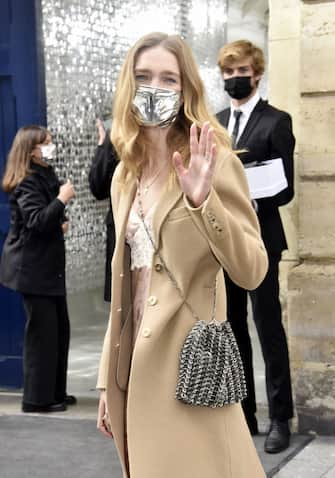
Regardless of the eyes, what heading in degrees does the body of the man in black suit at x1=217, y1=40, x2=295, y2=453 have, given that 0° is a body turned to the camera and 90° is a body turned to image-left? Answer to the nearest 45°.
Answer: approximately 45°

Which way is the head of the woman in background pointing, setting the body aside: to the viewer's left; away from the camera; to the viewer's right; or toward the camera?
to the viewer's right

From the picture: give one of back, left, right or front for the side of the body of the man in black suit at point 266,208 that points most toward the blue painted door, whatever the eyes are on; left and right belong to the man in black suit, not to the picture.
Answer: right

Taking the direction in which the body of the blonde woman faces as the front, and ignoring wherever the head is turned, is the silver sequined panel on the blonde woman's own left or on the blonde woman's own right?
on the blonde woman's own right

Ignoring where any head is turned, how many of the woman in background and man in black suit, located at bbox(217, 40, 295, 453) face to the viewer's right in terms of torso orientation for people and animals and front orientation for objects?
1

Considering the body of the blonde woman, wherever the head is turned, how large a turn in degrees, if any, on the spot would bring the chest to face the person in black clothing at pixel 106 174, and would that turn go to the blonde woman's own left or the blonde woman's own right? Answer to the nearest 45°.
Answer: approximately 135° to the blonde woman's own right

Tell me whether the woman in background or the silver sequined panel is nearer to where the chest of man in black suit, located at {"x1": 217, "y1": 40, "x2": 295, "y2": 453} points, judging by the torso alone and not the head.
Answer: the woman in background

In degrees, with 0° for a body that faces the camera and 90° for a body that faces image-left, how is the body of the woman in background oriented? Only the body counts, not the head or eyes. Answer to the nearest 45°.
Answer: approximately 270°

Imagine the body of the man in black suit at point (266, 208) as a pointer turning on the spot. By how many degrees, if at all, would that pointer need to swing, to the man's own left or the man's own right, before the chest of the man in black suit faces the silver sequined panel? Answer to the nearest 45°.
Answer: approximately 90° to the man's own right

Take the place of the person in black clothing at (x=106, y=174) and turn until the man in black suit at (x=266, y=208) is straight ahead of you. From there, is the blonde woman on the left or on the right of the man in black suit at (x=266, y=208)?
right
